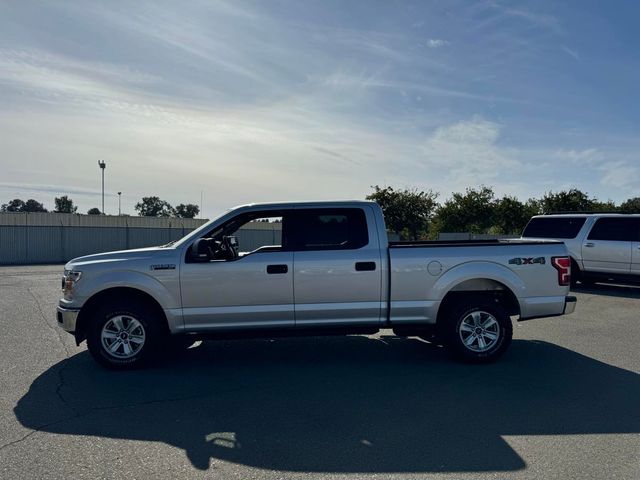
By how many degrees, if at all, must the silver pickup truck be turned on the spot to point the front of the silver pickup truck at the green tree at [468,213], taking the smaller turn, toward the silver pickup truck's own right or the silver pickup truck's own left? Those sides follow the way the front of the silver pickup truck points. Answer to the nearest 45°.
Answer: approximately 90° to the silver pickup truck's own right

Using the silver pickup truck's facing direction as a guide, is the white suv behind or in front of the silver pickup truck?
behind

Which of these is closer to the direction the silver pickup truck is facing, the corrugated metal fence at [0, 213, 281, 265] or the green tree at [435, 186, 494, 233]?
the corrugated metal fence

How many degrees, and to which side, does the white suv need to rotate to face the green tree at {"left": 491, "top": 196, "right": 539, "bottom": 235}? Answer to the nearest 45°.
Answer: approximately 90° to its left

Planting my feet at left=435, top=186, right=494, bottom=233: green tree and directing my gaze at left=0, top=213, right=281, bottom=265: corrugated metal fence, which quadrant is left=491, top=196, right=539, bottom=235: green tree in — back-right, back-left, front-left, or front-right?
back-left

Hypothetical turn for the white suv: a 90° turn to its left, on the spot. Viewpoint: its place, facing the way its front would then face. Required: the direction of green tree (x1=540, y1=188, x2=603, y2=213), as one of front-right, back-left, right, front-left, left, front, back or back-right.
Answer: front

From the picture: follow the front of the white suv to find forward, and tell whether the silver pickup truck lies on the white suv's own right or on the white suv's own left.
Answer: on the white suv's own right

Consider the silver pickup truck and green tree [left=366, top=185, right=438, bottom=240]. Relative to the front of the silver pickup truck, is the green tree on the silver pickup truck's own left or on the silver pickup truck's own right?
on the silver pickup truck's own right

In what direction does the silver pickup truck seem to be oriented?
to the viewer's left

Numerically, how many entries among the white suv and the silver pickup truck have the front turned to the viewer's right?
1

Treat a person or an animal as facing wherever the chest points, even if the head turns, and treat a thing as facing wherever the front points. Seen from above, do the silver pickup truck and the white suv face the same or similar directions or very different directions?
very different directions

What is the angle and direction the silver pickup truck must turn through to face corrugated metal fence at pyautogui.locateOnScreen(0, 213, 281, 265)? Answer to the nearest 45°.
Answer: approximately 45° to its right

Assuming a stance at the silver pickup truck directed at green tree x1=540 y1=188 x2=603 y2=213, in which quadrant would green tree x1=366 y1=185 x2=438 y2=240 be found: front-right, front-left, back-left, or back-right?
front-left

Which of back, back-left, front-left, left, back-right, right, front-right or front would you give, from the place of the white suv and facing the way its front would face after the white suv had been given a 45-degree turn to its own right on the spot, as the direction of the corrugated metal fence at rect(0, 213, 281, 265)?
back-right

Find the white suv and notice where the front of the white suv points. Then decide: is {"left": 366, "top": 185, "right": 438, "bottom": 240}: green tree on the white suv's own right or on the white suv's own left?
on the white suv's own left

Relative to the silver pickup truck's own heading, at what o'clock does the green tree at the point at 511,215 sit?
The green tree is roughly at 4 o'clock from the silver pickup truck.

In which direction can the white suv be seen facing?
to the viewer's right

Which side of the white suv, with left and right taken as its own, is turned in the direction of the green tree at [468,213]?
left

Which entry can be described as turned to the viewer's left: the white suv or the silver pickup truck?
the silver pickup truck
